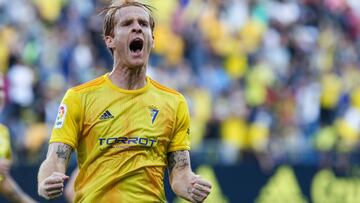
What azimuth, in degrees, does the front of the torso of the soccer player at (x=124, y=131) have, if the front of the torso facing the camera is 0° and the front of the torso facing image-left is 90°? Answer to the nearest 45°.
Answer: approximately 0°

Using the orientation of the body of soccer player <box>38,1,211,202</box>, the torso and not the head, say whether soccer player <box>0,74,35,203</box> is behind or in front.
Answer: behind
